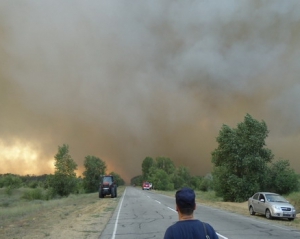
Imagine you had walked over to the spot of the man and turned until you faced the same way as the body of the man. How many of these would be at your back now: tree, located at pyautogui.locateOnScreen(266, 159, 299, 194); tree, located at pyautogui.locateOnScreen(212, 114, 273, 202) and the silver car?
0

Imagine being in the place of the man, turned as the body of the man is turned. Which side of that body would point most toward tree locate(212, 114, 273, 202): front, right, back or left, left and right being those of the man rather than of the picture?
front

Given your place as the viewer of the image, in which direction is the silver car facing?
facing the viewer and to the right of the viewer

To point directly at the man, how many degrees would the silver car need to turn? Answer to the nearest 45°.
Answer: approximately 45° to its right

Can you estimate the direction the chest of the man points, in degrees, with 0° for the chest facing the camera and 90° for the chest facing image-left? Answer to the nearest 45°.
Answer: approximately 180°

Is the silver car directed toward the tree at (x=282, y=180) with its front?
no

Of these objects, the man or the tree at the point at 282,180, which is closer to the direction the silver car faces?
the man

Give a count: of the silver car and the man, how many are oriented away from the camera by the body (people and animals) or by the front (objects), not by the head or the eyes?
1

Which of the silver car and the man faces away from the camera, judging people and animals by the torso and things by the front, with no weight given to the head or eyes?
the man

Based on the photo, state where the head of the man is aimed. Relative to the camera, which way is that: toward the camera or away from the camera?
away from the camera

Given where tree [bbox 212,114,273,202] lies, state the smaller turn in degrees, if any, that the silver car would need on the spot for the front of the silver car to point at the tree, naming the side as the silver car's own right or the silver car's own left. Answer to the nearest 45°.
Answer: approximately 135° to the silver car's own left
